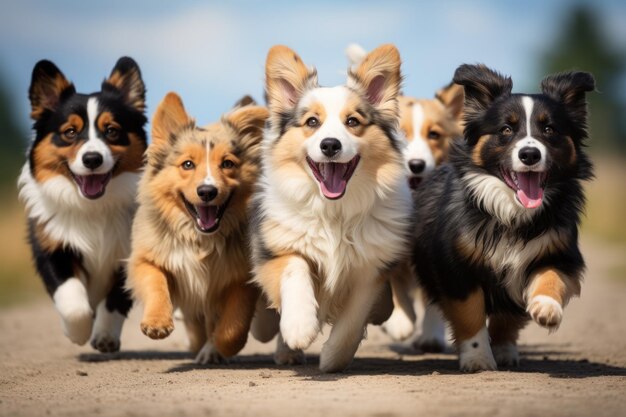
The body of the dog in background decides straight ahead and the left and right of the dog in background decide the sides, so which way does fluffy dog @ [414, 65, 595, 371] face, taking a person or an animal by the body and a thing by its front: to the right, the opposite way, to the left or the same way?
the same way

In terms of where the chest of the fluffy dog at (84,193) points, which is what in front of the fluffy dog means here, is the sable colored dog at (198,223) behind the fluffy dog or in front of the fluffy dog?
in front

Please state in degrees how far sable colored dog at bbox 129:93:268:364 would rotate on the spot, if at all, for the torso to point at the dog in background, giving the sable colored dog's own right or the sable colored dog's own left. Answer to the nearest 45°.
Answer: approximately 135° to the sable colored dog's own left

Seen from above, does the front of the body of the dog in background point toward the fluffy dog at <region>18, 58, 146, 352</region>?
no

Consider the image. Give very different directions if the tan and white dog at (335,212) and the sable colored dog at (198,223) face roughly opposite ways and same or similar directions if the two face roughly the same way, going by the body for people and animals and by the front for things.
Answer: same or similar directions

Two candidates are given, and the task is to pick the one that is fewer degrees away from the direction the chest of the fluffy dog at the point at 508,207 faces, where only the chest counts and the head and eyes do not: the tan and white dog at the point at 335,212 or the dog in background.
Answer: the tan and white dog

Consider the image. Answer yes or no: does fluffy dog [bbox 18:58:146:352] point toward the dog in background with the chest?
no

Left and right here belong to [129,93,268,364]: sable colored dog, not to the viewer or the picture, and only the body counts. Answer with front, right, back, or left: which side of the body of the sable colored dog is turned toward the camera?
front

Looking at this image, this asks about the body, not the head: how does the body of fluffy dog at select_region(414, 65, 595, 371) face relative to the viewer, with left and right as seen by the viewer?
facing the viewer

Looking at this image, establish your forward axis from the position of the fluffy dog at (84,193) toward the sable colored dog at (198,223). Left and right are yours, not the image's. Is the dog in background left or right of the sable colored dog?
left

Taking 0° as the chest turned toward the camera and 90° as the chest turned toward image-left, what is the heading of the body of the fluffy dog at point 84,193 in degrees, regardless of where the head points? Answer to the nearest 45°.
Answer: approximately 0°

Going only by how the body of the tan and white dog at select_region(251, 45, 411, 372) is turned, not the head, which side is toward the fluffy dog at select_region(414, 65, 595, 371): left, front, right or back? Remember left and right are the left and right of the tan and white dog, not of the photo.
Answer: left

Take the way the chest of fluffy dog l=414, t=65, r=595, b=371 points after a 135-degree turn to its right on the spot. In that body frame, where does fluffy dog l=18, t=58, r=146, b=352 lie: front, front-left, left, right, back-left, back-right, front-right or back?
front-left

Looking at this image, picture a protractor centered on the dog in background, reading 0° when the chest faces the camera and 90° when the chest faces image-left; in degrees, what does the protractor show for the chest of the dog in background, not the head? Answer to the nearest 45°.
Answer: approximately 0°

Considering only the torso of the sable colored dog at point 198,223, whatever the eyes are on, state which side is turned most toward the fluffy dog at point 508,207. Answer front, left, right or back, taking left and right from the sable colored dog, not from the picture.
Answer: left

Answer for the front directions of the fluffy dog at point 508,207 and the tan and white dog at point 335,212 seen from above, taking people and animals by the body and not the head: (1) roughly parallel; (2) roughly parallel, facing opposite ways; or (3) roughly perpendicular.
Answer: roughly parallel

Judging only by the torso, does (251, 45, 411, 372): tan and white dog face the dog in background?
no
